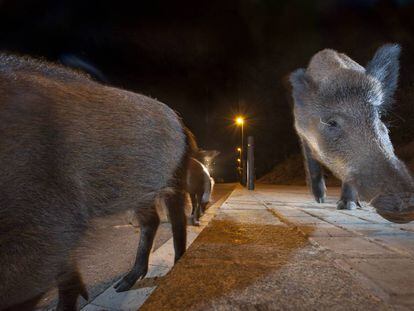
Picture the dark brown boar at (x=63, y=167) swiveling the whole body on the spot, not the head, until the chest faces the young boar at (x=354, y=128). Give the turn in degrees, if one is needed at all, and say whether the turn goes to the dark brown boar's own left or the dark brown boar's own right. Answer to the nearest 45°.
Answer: approximately 135° to the dark brown boar's own left

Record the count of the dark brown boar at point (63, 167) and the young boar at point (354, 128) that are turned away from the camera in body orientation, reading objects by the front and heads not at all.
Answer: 0

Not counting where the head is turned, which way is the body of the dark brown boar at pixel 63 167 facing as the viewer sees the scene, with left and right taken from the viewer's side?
facing the viewer and to the left of the viewer

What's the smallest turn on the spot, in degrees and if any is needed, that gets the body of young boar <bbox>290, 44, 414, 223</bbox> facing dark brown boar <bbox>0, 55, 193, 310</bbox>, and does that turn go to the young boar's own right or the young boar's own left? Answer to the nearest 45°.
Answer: approximately 90° to the young boar's own right
